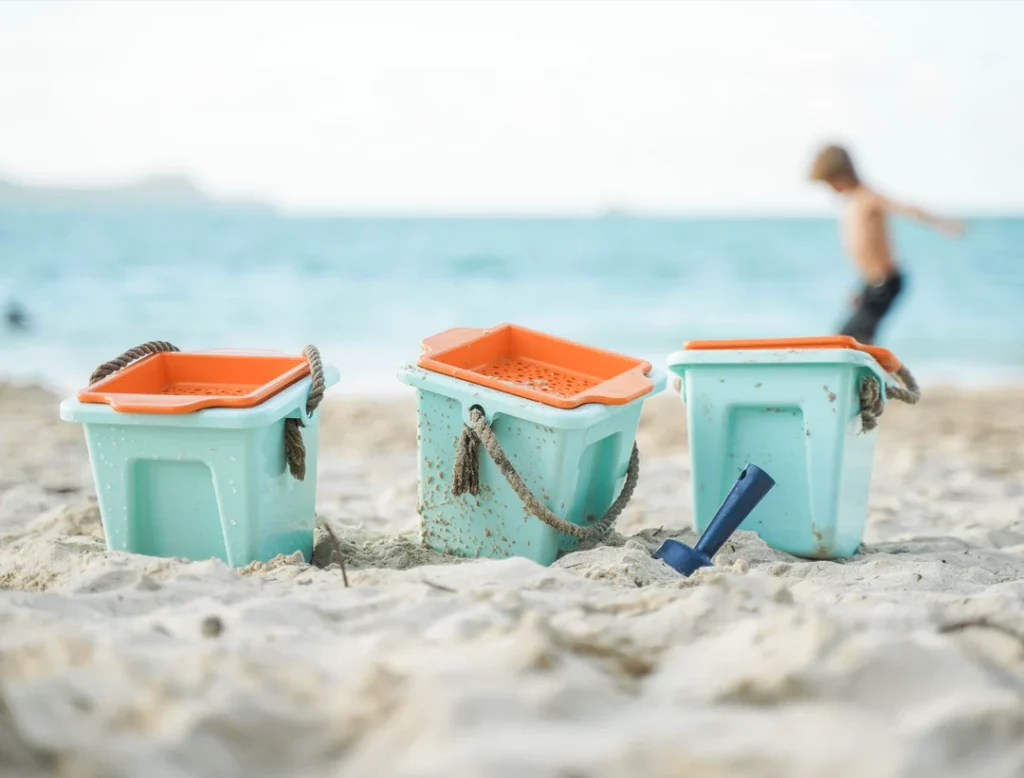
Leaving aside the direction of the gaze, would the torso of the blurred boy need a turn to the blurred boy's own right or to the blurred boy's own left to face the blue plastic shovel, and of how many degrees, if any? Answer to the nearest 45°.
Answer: approximately 90° to the blurred boy's own left

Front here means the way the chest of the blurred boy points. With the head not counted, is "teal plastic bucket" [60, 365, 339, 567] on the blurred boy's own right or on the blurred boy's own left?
on the blurred boy's own left

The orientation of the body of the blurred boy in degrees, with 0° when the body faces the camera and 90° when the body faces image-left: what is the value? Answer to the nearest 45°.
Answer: approximately 90°

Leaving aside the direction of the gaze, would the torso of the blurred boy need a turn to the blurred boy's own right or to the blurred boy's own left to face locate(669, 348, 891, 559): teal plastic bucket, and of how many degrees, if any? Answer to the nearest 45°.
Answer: approximately 90° to the blurred boy's own left

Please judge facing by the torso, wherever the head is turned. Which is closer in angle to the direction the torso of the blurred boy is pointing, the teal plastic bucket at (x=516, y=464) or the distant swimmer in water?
the distant swimmer in water
